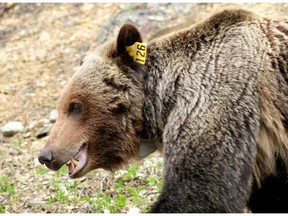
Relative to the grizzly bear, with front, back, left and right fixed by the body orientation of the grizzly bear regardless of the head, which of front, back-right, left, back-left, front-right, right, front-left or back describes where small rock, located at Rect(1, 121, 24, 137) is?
front-right

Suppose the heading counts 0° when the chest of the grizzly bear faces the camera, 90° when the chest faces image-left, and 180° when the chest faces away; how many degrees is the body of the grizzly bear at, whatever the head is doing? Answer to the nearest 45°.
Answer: approximately 90°
